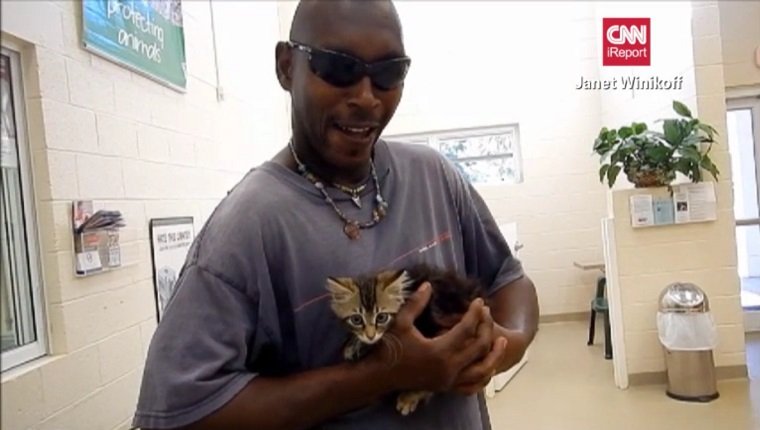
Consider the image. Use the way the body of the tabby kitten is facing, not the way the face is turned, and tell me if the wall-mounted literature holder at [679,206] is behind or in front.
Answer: behind

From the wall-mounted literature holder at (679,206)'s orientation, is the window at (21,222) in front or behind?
in front

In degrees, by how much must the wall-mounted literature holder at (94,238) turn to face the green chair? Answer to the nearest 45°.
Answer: approximately 45° to its left

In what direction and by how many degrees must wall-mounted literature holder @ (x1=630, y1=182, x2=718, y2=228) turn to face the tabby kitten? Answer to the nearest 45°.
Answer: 0° — it already faces it

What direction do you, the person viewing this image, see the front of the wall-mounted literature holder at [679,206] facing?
facing the viewer

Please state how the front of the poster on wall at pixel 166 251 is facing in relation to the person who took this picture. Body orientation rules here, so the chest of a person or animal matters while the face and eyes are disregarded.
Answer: facing the viewer and to the right of the viewer

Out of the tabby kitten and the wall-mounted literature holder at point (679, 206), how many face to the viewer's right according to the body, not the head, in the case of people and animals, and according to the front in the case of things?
0

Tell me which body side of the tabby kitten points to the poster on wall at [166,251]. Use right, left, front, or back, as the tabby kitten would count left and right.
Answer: right

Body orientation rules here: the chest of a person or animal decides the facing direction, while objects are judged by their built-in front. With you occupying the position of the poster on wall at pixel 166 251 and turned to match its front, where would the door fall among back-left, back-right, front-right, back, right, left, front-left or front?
front-left
